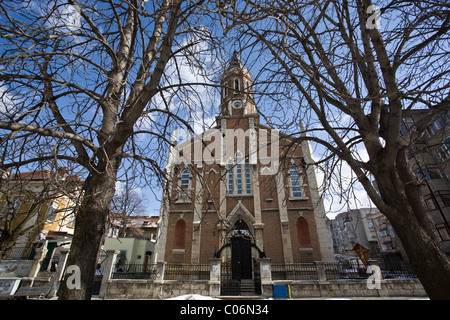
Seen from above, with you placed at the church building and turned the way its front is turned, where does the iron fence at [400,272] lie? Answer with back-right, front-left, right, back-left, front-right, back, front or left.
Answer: left

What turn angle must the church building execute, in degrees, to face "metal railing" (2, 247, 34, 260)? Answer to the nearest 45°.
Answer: approximately 90° to its right

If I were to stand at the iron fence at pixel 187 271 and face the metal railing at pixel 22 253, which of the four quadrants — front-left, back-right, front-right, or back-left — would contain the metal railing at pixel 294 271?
back-right

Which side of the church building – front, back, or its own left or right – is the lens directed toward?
front
